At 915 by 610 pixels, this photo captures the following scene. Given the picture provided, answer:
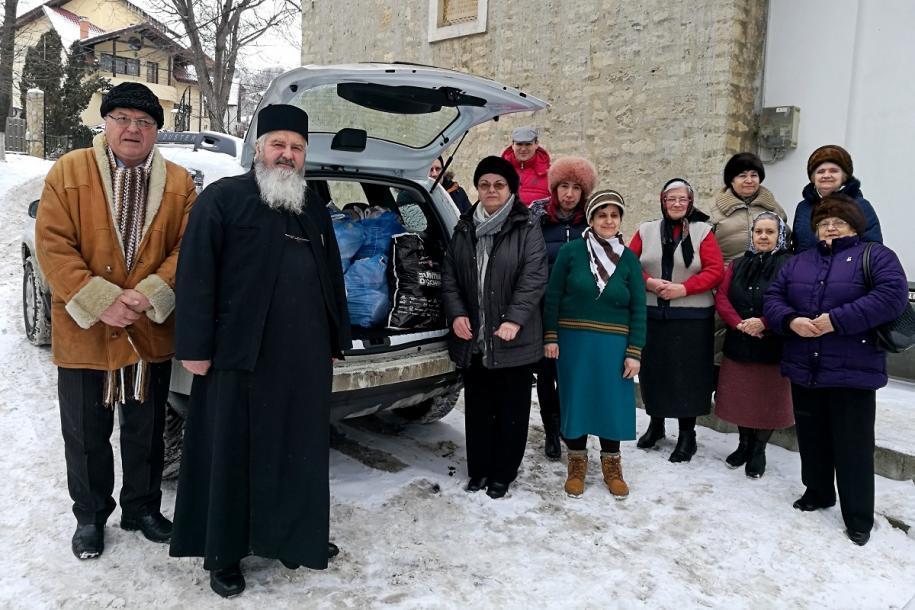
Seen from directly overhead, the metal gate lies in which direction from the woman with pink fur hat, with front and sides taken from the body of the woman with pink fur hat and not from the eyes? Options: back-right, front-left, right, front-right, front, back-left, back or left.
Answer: back-right

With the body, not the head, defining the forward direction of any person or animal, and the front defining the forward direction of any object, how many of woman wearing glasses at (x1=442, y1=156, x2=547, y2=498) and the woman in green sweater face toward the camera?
2

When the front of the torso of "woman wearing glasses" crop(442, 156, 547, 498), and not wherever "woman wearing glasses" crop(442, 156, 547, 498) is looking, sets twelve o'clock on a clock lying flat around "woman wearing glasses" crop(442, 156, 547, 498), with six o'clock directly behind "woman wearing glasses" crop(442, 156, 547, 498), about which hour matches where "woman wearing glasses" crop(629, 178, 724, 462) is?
"woman wearing glasses" crop(629, 178, 724, 462) is roughly at 8 o'clock from "woman wearing glasses" crop(442, 156, 547, 498).

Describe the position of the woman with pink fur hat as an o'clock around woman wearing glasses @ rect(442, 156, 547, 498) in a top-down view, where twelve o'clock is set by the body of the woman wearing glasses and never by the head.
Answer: The woman with pink fur hat is roughly at 7 o'clock from the woman wearing glasses.

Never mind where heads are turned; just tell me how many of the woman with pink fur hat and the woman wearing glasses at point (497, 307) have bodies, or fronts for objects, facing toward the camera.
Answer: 2

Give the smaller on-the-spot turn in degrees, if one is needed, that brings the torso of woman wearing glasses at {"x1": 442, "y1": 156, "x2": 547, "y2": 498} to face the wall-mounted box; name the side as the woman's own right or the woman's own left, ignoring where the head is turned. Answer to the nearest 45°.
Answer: approximately 135° to the woman's own left
